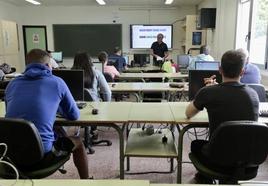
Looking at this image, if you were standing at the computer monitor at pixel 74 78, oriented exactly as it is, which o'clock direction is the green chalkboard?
The green chalkboard is roughly at 6 o'clock from the computer monitor.

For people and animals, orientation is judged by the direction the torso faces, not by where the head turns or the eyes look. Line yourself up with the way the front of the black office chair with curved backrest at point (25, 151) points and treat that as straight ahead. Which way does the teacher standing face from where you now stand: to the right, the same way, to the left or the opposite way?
the opposite way

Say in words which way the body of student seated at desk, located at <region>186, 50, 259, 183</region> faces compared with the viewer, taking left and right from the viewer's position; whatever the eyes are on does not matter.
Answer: facing away from the viewer

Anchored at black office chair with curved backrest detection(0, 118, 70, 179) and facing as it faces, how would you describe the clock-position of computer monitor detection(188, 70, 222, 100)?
The computer monitor is roughly at 1 o'clock from the black office chair with curved backrest.

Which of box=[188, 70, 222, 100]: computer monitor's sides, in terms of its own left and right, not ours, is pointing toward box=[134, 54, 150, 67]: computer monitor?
back

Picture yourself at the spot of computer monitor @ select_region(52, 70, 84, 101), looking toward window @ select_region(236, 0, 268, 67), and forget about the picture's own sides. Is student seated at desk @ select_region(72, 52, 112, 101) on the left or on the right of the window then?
left

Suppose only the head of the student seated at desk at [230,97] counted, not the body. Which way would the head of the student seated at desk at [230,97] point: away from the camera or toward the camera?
away from the camera
